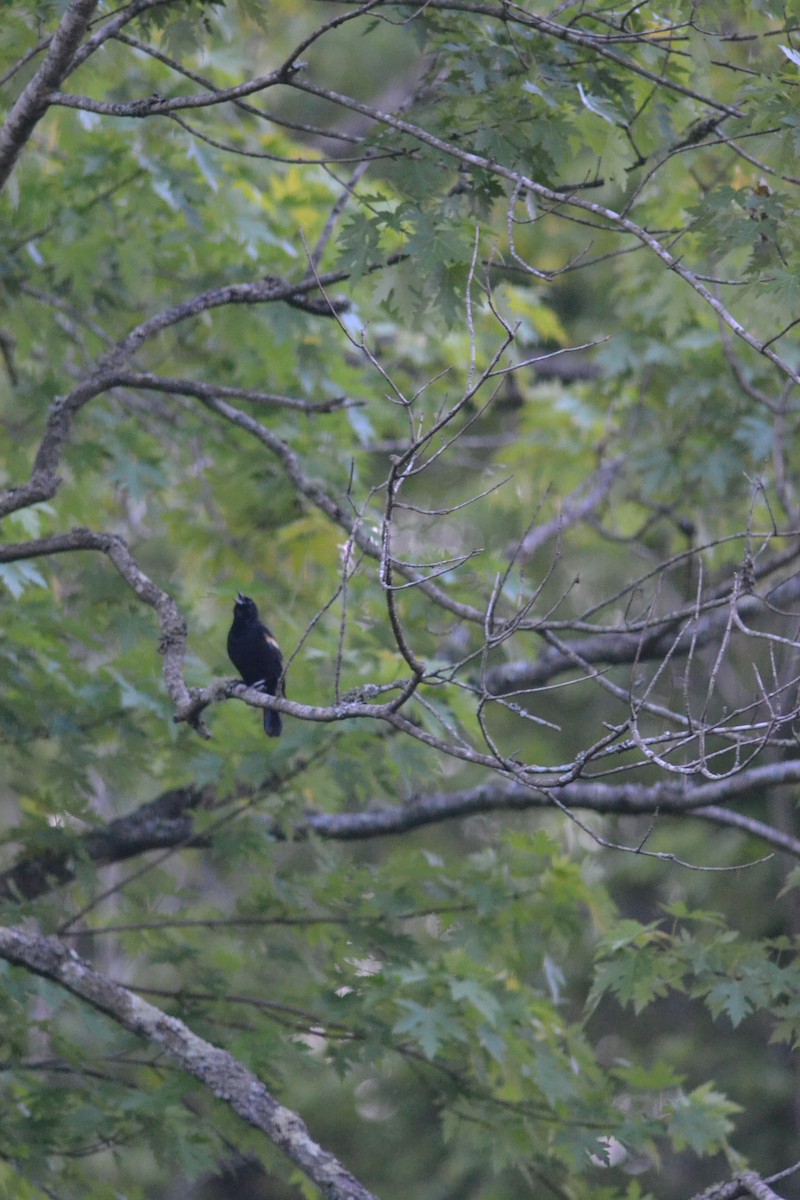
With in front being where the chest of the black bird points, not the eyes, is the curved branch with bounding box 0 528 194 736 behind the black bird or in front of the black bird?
in front

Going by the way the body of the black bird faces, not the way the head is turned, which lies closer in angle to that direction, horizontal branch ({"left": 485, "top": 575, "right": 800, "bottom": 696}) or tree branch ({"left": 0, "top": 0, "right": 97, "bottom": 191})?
the tree branch

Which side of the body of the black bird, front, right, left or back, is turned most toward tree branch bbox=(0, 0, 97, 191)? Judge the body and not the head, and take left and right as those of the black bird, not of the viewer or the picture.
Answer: front
